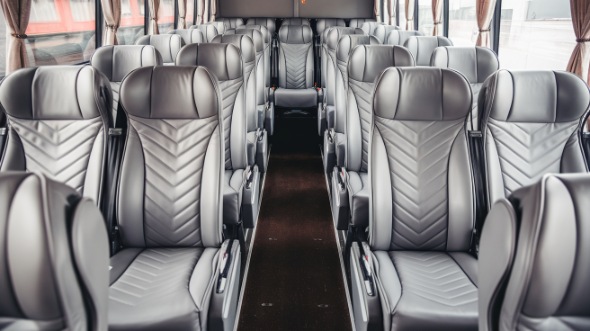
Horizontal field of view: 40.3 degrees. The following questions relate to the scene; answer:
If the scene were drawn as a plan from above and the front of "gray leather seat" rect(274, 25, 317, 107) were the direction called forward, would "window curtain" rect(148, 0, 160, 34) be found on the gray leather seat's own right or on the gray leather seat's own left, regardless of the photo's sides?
on the gray leather seat's own right

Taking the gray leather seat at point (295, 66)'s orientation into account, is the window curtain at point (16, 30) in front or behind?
in front

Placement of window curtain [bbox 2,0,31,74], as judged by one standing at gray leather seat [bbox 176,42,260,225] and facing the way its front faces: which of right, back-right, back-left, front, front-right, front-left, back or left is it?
right

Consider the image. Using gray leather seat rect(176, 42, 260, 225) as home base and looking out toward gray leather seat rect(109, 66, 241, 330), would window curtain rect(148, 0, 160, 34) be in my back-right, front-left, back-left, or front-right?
back-right

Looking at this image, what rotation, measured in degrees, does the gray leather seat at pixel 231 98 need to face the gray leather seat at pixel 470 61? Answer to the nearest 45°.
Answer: approximately 90° to its left

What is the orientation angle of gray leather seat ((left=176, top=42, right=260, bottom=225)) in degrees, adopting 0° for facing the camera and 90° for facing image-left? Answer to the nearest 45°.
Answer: approximately 0°

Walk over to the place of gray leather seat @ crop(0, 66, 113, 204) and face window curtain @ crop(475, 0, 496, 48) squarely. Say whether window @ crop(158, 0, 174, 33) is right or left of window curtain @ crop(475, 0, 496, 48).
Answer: left

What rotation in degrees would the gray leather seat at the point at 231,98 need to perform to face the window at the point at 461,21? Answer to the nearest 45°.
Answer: approximately 135° to its left

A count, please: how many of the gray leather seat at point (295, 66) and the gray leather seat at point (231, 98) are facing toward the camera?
2

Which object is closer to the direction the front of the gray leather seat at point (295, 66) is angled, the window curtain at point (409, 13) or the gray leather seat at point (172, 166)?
the gray leather seat

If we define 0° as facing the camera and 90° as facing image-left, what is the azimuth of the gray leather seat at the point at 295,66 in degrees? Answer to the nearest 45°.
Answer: approximately 0°

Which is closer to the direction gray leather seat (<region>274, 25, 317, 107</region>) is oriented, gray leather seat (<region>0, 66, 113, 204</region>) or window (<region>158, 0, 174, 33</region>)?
the gray leather seat

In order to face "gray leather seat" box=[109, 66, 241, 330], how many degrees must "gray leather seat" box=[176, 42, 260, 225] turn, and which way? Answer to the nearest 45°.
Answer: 0° — it already faces it

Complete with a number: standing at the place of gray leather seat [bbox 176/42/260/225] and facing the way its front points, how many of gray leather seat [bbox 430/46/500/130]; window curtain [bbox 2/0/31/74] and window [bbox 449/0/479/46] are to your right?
1

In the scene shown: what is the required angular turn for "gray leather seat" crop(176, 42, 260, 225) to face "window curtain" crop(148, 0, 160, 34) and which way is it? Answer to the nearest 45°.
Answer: approximately 180°
